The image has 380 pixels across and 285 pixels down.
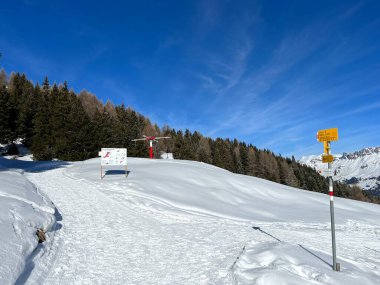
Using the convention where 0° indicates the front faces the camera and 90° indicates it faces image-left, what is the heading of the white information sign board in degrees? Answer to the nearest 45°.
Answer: approximately 0°

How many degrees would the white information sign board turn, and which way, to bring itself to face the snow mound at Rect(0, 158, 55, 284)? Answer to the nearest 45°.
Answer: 0° — it already faces it
